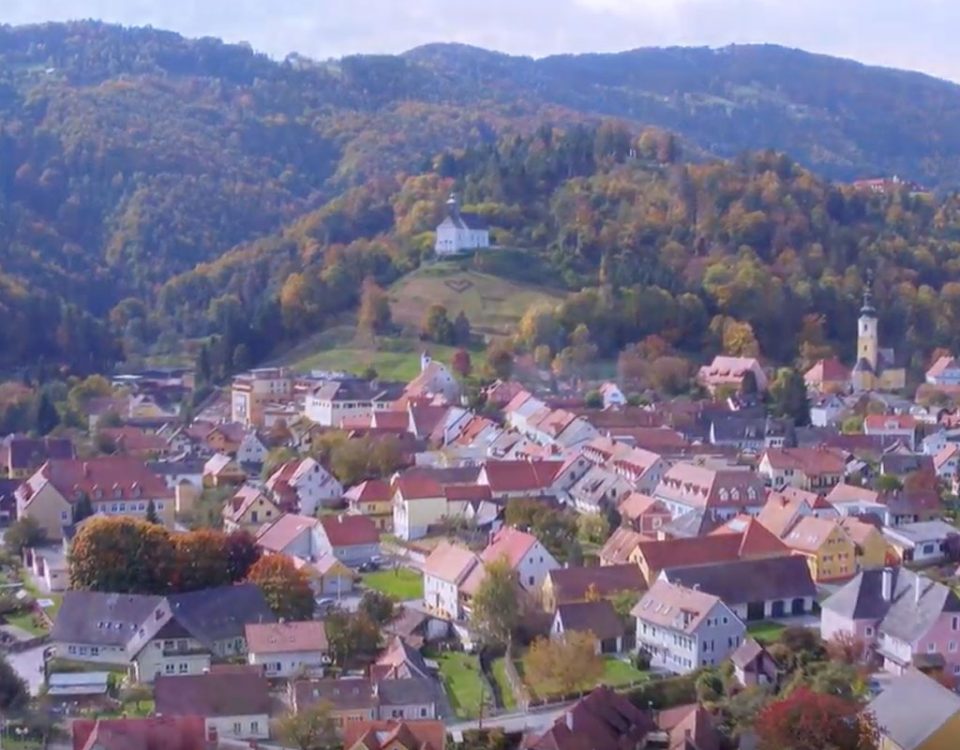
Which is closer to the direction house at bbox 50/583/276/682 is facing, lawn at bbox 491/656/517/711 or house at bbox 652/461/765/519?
the lawn

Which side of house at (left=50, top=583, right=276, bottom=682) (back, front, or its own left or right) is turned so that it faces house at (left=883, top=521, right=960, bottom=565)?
left

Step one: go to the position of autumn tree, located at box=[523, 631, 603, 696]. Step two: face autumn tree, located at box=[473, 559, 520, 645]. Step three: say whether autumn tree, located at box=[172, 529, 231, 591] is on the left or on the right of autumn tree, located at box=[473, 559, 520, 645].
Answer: left

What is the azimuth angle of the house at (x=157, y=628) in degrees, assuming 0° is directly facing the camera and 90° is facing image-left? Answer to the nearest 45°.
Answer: approximately 0°

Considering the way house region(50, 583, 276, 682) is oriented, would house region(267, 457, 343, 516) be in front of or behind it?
behind

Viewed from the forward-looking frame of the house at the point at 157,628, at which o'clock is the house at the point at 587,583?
the house at the point at 587,583 is roughly at 9 o'clock from the house at the point at 157,628.

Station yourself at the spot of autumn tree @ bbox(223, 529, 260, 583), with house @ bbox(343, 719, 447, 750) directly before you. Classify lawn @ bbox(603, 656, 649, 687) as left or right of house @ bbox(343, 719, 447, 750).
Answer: left

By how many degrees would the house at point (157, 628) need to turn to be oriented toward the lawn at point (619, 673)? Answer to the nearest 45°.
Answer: approximately 90° to its left

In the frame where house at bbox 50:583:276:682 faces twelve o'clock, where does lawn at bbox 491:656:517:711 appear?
The lawn is roughly at 10 o'clock from the house.

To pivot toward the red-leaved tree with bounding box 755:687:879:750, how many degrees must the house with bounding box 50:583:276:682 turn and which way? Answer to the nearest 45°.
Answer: approximately 45° to its left

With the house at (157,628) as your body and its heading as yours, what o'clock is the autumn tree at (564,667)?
The autumn tree is roughly at 10 o'clock from the house.

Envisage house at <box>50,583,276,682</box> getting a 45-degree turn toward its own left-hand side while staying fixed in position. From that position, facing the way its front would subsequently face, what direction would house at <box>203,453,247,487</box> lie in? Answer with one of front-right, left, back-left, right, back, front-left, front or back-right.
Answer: back-left

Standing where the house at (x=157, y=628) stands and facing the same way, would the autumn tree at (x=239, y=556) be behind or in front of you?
behind

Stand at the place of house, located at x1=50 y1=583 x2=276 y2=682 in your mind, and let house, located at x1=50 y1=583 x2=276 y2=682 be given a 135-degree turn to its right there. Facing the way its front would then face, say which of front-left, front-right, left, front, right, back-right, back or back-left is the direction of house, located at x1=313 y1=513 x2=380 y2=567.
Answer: right

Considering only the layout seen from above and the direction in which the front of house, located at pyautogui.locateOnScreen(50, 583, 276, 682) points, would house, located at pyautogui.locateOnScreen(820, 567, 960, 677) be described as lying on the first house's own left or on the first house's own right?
on the first house's own left

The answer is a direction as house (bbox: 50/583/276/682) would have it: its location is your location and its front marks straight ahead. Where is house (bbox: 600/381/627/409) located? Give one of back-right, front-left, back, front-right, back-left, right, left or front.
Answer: back-left

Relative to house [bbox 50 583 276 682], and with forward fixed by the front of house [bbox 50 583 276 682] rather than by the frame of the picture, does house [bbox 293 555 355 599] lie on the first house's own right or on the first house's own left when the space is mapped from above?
on the first house's own left
